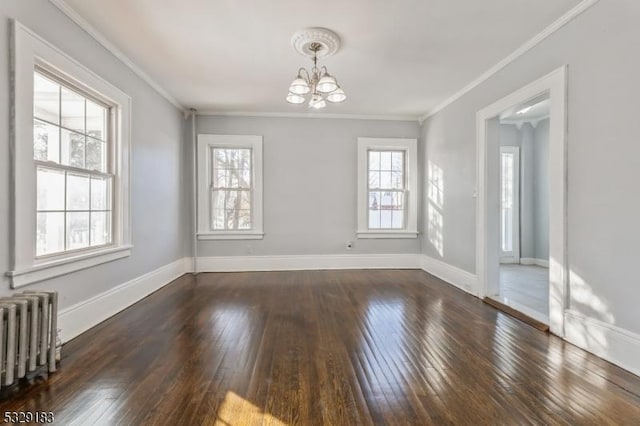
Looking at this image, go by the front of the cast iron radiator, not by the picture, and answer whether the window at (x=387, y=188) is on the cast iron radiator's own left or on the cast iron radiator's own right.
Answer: on the cast iron radiator's own left

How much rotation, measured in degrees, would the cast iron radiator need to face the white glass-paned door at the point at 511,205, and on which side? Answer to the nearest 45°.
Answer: approximately 45° to its left

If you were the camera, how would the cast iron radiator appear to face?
facing the viewer and to the right of the viewer

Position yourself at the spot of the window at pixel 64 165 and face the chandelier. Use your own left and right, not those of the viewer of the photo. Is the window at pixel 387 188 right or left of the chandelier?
left

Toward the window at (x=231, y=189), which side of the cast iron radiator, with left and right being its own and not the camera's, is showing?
left

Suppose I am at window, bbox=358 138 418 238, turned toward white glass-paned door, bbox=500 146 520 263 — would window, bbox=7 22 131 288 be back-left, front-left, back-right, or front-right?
back-right
